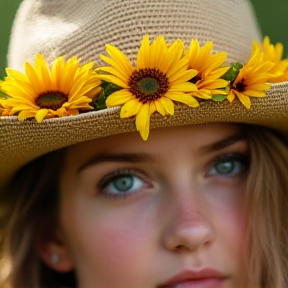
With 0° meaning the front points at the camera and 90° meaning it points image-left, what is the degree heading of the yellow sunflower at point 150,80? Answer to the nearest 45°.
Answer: approximately 0°
